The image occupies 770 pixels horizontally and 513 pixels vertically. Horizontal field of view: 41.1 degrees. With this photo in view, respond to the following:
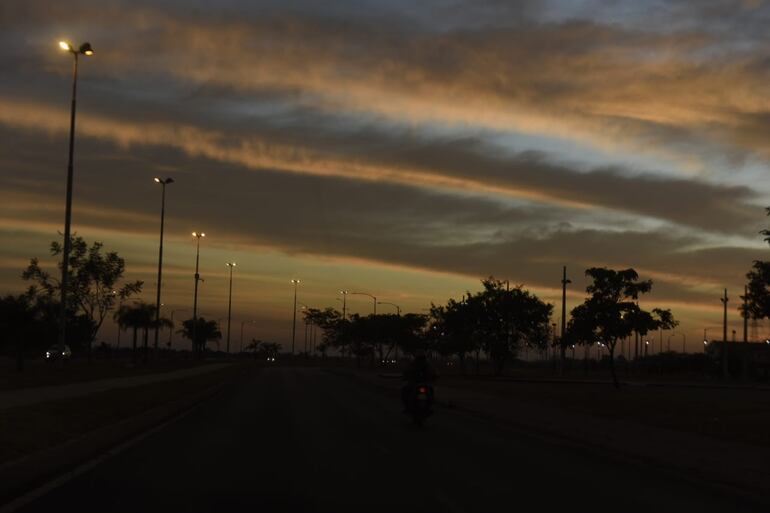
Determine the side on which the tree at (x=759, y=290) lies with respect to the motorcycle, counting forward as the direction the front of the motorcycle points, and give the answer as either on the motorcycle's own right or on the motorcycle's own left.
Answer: on the motorcycle's own right

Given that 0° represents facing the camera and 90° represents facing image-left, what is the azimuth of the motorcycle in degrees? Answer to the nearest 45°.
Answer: approximately 180°
